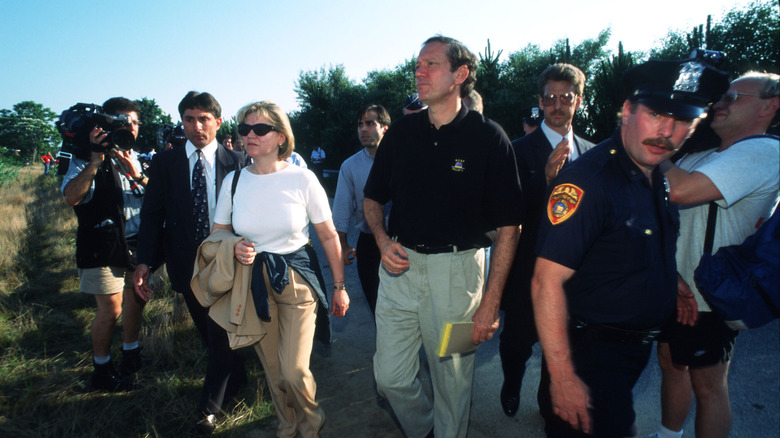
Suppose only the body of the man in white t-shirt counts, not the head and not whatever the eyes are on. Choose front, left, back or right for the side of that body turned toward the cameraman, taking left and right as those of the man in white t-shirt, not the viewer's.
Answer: front

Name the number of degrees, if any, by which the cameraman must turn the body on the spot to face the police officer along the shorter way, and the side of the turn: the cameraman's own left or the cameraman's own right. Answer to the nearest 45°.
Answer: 0° — they already face them

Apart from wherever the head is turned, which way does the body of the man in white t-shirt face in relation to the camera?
to the viewer's left

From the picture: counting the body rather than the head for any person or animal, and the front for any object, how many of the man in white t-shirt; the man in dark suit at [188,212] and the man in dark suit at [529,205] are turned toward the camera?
2

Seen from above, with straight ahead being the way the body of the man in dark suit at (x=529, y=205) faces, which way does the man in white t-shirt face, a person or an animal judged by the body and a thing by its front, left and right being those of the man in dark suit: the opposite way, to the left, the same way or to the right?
to the right

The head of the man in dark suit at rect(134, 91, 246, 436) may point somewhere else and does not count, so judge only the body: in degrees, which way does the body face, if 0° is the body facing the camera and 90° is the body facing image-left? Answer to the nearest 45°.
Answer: approximately 0°

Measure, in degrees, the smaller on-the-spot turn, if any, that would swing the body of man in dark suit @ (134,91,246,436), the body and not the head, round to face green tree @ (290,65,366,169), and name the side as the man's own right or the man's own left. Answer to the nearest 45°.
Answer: approximately 180°

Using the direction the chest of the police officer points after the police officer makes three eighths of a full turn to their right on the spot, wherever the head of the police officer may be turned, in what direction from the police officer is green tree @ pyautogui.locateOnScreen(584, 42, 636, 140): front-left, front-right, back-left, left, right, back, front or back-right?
right

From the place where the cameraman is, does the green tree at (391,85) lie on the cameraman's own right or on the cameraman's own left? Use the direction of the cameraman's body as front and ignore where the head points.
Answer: on the cameraman's own left

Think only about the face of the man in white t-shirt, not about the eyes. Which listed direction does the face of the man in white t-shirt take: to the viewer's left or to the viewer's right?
to the viewer's left

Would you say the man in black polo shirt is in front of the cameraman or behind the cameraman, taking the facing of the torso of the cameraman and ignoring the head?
in front

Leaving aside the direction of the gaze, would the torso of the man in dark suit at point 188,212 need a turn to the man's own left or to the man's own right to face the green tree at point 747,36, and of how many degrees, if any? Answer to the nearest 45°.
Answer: approximately 90° to the man's own left

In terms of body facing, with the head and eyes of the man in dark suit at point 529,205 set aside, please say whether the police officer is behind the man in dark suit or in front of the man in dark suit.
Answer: in front

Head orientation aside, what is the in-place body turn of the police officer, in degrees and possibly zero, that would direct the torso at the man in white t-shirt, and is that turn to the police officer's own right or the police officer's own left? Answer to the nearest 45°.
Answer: approximately 90° to the police officer's own left

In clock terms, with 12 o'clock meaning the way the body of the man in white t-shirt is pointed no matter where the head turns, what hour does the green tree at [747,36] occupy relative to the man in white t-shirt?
The green tree is roughly at 3 o'clock from the man in white t-shirt.

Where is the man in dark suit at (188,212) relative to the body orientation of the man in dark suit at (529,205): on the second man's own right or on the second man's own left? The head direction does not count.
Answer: on the second man's own right
